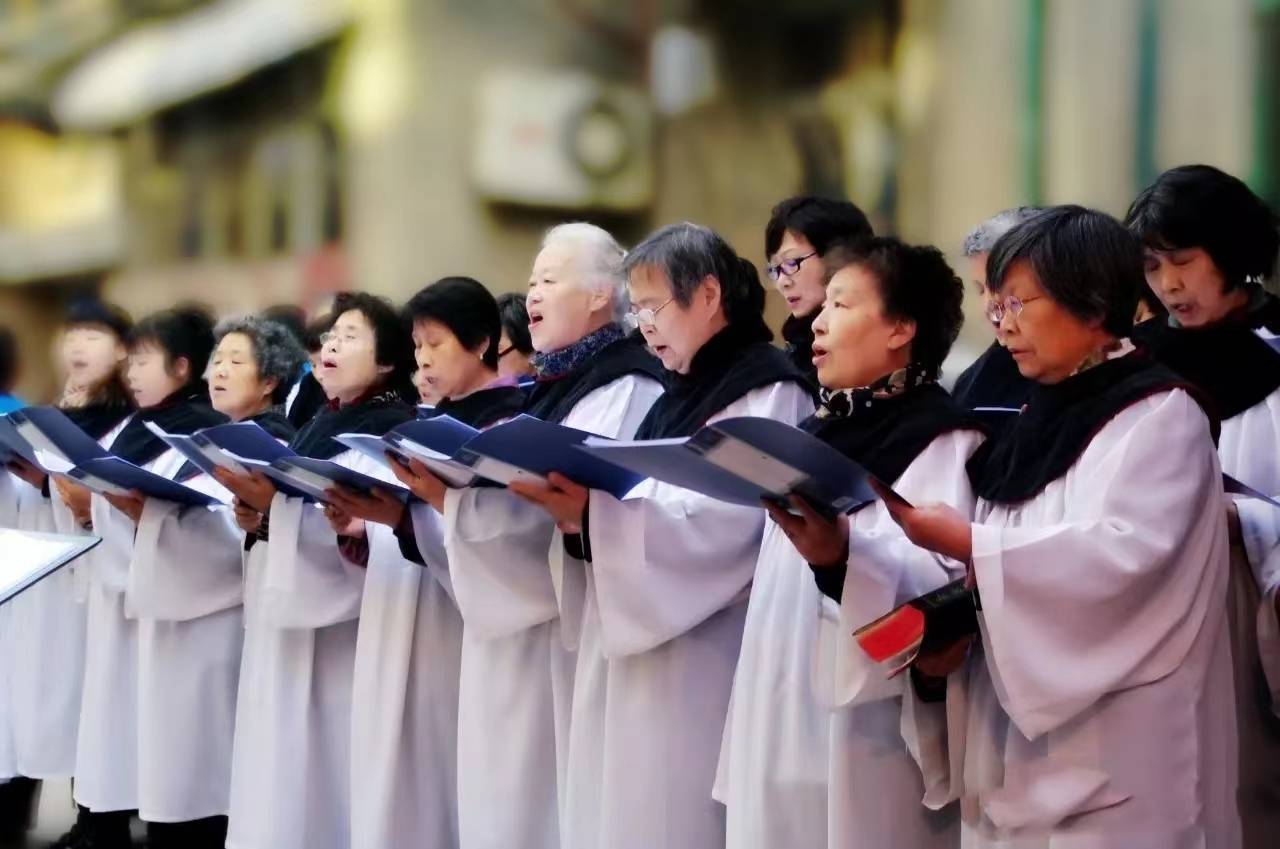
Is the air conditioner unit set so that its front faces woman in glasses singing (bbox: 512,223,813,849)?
yes

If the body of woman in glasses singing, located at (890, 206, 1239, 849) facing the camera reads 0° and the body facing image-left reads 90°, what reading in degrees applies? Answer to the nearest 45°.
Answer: approximately 45°

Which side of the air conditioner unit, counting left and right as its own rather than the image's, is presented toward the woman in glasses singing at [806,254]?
front

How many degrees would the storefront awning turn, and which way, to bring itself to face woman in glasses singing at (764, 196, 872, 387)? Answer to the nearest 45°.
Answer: approximately 45° to its left

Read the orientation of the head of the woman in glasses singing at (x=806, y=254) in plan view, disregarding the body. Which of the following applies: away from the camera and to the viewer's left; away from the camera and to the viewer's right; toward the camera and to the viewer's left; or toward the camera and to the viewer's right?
toward the camera and to the viewer's left

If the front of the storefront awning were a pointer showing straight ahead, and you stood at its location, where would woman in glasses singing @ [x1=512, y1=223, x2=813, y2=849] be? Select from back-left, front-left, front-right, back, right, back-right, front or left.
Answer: front-left

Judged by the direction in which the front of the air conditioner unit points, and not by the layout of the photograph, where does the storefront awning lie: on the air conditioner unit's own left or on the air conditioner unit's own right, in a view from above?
on the air conditioner unit's own right

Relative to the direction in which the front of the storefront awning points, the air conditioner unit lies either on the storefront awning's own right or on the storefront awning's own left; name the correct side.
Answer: on the storefront awning's own left

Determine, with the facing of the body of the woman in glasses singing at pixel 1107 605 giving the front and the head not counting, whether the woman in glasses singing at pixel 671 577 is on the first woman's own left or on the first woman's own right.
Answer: on the first woman's own right

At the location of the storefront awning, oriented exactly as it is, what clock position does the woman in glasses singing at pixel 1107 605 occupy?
The woman in glasses singing is roughly at 10 o'clock from the storefront awning.

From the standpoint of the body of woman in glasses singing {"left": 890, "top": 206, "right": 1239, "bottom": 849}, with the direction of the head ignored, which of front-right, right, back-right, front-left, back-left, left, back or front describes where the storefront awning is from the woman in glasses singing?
right
